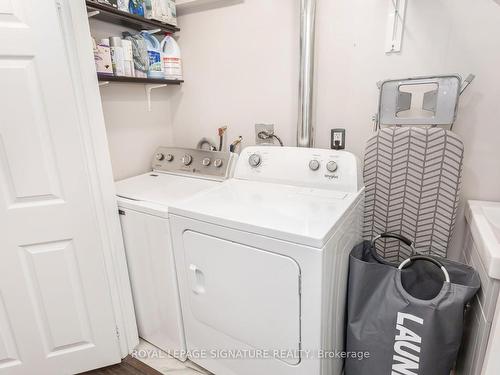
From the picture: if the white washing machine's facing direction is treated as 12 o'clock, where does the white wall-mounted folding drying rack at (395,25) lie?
The white wall-mounted folding drying rack is roughly at 8 o'clock from the white washing machine.

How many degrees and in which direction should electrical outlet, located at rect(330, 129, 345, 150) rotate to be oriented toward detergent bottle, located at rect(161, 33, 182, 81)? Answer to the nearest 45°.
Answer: approximately 90° to its right

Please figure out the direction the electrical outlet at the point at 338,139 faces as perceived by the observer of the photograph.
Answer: facing the viewer

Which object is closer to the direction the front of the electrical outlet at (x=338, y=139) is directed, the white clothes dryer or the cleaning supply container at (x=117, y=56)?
the white clothes dryer

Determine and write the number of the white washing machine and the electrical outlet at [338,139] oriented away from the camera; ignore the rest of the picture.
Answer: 0

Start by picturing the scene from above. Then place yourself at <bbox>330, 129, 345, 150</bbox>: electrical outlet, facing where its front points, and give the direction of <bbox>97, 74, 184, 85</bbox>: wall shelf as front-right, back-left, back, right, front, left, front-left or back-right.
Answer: right

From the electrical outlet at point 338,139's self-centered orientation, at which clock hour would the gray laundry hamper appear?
The gray laundry hamper is roughly at 11 o'clock from the electrical outlet.

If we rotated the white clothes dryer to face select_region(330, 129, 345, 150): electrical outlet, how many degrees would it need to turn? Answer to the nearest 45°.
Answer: approximately 180°

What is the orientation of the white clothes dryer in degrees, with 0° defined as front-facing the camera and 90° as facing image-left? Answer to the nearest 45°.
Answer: approximately 45°

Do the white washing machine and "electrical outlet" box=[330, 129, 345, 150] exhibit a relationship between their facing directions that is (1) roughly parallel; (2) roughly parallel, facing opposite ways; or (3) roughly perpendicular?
roughly parallel

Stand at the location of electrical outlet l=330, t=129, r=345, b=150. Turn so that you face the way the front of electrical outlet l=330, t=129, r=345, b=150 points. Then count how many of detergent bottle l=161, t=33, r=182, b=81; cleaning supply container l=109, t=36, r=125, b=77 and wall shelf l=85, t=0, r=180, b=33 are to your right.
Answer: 3

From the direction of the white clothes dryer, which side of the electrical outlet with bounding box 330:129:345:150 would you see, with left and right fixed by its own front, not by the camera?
front

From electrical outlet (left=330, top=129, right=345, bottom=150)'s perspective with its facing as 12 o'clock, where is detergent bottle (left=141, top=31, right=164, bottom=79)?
The detergent bottle is roughly at 3 o'clock from the electrical outlet.

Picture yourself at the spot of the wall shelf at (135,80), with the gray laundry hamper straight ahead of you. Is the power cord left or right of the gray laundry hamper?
left
